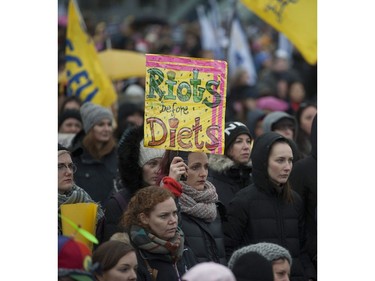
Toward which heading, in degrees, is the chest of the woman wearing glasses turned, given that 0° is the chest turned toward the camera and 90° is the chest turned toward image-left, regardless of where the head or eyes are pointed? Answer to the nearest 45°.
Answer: approximately 315°
